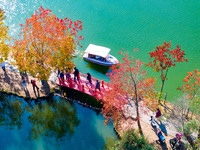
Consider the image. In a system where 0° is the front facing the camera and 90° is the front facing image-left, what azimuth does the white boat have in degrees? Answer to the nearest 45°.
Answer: approximately 315°

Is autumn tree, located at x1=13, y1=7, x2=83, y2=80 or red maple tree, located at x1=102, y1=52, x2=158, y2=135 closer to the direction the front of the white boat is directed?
the red maple tree

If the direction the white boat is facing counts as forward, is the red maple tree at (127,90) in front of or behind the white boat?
in front

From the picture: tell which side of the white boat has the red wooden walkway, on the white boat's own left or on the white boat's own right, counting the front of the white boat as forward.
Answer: on the white boat's own right
